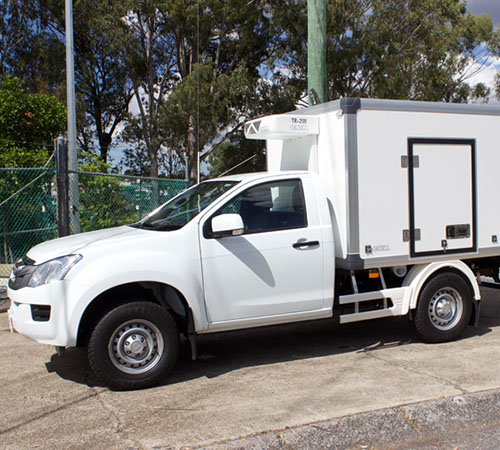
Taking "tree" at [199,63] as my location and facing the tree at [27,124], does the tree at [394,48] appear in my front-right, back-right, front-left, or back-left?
back-left

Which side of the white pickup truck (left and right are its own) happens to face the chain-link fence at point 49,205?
right

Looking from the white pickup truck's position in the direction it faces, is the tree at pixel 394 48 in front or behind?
behind

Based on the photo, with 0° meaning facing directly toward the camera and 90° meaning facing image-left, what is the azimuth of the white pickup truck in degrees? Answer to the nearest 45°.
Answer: approximately 45°

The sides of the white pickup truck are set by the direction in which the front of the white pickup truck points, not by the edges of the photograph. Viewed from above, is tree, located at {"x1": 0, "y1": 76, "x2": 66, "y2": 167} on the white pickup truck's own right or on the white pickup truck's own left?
on the white pickup truck's own right

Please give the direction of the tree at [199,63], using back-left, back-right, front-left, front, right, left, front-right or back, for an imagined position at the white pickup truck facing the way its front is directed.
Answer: back-right

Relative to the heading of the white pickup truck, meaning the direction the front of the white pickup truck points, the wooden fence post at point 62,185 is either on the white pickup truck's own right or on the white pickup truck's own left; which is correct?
on the white pickup truck's own right
